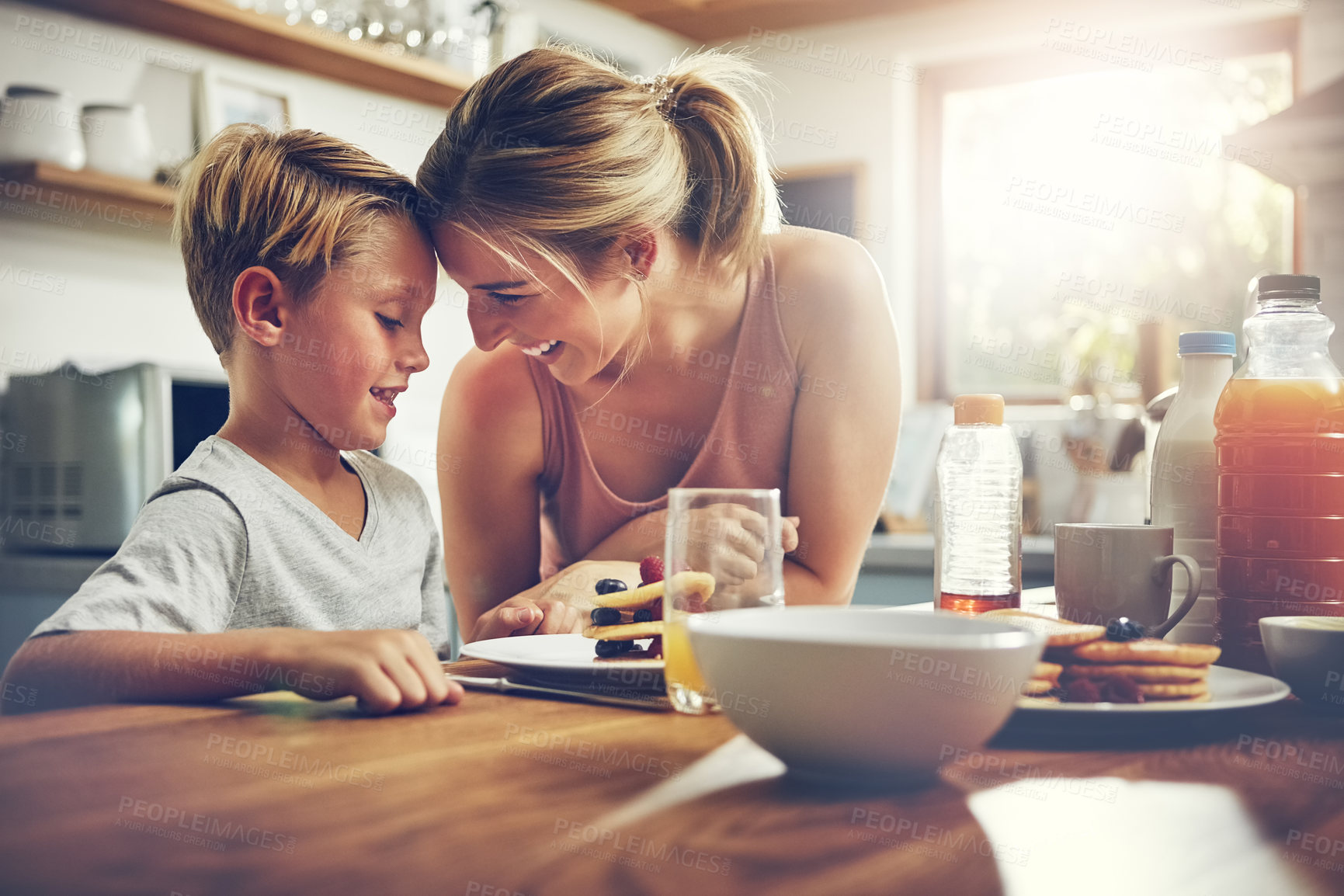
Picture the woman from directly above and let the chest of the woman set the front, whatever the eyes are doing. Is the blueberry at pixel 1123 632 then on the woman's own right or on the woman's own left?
on the woman's own left

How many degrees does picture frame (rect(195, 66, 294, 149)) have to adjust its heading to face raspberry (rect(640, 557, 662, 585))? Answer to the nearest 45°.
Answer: approximately 45° to its right

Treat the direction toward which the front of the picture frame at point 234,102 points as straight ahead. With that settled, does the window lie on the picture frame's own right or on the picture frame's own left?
on the picture frame's own left

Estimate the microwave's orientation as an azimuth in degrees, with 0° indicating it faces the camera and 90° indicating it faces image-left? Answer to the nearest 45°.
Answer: approximately 315°

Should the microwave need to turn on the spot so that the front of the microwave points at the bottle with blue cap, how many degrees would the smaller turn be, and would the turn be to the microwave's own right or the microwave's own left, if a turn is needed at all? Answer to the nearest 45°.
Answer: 0° — it already faces it

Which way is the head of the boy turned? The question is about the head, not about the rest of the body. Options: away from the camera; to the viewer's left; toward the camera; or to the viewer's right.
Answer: to the viewer's right
